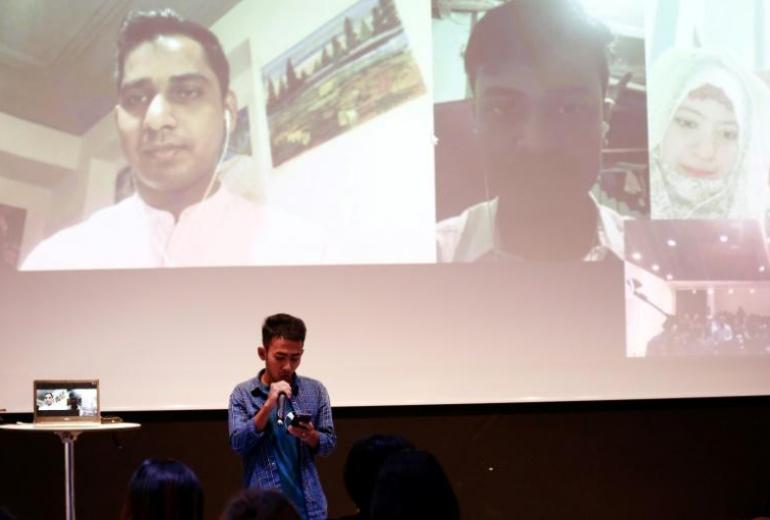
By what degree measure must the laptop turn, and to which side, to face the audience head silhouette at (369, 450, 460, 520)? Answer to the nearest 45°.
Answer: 0° — it already faces them

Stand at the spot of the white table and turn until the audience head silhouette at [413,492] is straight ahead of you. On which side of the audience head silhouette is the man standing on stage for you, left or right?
left

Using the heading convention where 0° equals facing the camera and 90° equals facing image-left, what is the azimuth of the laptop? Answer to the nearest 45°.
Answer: approximately 0°

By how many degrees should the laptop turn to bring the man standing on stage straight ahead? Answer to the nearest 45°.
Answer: approximately 45° to its left
